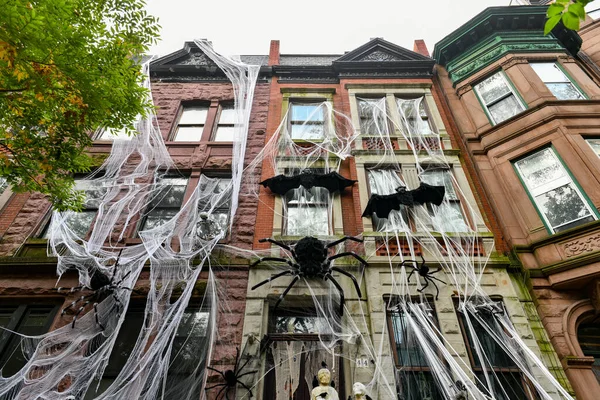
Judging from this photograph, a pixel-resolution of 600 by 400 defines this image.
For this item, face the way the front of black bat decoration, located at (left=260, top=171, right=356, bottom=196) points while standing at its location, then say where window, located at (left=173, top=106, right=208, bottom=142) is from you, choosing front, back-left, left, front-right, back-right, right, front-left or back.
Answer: right

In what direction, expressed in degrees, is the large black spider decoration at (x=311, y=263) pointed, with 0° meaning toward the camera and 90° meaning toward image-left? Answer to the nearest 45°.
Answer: approximately 0°

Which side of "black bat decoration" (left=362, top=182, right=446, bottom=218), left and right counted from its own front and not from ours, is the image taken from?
front

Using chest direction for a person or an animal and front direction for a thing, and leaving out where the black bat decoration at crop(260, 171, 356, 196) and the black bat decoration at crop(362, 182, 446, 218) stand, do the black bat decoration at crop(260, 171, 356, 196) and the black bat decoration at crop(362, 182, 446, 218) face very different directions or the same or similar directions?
same or similar directions

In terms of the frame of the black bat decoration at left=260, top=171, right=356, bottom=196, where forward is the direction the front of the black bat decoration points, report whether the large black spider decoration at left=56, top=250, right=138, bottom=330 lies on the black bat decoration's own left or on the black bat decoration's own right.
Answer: on the black bat decoration's own right

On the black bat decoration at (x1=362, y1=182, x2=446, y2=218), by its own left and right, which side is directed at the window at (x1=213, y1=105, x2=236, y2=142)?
right

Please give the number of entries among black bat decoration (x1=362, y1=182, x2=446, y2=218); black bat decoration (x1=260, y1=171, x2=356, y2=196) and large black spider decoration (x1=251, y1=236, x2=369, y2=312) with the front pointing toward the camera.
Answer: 3
